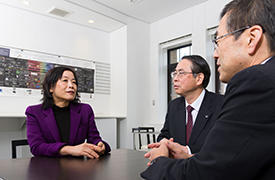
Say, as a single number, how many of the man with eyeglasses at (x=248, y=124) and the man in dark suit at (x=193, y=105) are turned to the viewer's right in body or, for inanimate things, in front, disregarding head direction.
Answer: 0

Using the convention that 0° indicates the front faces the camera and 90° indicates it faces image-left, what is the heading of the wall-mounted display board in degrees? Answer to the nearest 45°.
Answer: approximately 315°

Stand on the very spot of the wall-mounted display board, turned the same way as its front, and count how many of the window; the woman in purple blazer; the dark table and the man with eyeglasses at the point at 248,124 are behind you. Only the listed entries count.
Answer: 0

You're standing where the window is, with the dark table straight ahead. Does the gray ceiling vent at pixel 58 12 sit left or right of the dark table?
right

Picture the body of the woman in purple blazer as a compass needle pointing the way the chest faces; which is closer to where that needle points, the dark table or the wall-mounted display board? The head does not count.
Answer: the dark table

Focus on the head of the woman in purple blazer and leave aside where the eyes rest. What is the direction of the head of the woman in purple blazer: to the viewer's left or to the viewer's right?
to the viewer's right

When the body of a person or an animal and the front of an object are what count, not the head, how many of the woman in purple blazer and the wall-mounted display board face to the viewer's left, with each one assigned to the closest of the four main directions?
0

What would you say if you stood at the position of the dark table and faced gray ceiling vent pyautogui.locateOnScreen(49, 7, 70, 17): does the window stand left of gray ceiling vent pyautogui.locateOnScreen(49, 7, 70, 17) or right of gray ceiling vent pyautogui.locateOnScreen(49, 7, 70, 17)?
right

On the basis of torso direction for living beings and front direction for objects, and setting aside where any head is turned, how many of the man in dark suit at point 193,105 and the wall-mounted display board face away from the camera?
0

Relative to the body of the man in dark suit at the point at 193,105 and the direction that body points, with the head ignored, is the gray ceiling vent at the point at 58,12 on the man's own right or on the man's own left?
on the man's own right

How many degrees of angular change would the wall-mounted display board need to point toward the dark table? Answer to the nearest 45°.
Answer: approximately 45° to its right

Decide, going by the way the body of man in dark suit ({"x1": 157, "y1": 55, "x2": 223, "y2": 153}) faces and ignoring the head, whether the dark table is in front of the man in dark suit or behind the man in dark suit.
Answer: in front

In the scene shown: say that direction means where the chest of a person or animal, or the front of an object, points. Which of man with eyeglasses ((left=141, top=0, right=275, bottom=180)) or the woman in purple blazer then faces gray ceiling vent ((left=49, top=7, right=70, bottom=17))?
the man with eyeglasses

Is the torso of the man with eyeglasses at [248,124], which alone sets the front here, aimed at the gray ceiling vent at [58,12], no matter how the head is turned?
yes

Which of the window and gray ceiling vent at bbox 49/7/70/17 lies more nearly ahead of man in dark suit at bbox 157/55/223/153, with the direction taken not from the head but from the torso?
the gray ceiling vent

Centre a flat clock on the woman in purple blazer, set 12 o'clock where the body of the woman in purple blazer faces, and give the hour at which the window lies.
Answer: The window is roughly at 9 o'clock from the woman in purple blazer.

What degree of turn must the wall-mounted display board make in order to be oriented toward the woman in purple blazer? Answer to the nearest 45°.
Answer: approximately 45° to its right

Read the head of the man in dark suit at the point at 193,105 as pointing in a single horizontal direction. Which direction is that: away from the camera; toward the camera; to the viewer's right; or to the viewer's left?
to the viewer's left

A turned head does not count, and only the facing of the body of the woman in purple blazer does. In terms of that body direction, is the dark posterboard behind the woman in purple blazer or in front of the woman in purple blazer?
behind

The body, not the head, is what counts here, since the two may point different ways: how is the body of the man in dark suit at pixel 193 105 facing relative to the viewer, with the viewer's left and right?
facing the viewer and to the left of the viewer
